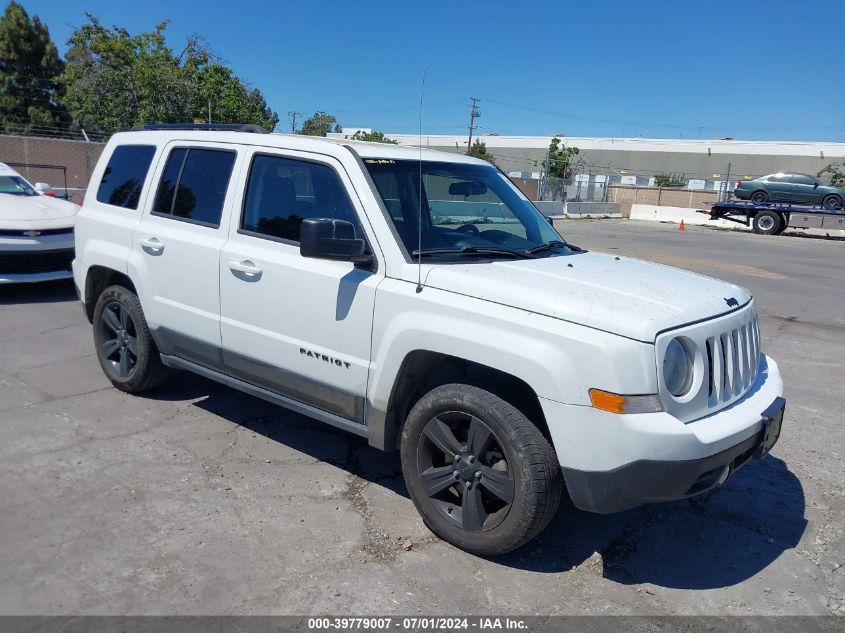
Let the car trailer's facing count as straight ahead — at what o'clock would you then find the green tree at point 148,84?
The green tree is roughly at 5 o'clock from the car trailer.

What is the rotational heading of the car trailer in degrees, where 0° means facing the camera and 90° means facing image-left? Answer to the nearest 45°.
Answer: approximately 270°

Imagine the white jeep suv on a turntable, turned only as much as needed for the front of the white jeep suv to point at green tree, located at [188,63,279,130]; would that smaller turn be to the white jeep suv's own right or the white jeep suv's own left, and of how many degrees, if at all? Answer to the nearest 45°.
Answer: approximately 135° to the white jeep suv's own left

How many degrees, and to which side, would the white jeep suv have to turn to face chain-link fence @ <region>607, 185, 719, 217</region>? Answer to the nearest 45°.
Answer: approximately 135° to its left

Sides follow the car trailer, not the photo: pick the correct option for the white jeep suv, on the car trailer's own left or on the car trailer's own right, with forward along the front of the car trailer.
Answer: on the car trailer's own right

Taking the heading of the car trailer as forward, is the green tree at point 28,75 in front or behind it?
behind

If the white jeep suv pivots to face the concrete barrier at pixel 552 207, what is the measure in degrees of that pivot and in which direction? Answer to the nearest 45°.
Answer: approximately 135° to its left

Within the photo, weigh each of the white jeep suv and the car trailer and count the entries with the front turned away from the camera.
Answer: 0
